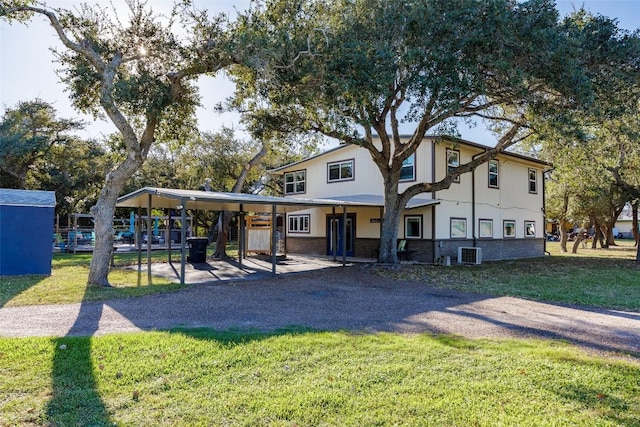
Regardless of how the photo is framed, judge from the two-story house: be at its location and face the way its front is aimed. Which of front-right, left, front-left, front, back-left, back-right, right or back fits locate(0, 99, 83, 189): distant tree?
front-right

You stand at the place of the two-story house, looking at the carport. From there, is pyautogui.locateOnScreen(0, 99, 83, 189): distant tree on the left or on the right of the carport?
right

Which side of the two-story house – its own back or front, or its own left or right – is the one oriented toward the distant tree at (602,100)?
left

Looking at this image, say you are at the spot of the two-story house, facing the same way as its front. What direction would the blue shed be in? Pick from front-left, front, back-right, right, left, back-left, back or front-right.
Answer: front

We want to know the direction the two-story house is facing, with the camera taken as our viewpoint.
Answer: facing the viewer and to the left of the viewer

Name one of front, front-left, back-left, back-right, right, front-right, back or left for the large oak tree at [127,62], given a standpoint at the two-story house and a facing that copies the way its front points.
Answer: front
